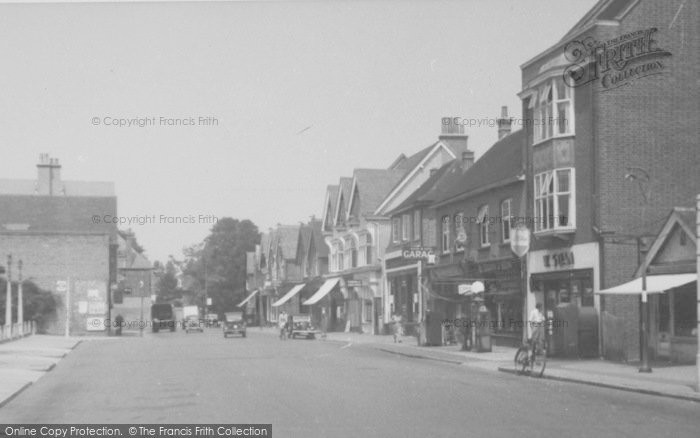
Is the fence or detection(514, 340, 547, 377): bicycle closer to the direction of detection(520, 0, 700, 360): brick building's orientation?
the bicycle

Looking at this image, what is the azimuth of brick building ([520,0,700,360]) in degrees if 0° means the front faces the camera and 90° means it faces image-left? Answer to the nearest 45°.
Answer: approximately 45°

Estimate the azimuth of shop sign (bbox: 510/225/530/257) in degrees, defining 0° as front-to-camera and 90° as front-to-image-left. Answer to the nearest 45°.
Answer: approximately 0°

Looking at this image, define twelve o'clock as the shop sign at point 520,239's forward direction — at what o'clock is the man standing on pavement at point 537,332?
The man standing on pavement is roughly at 12 o'clock from the shop sign.

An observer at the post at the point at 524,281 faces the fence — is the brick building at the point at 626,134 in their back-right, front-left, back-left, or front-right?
back-left
